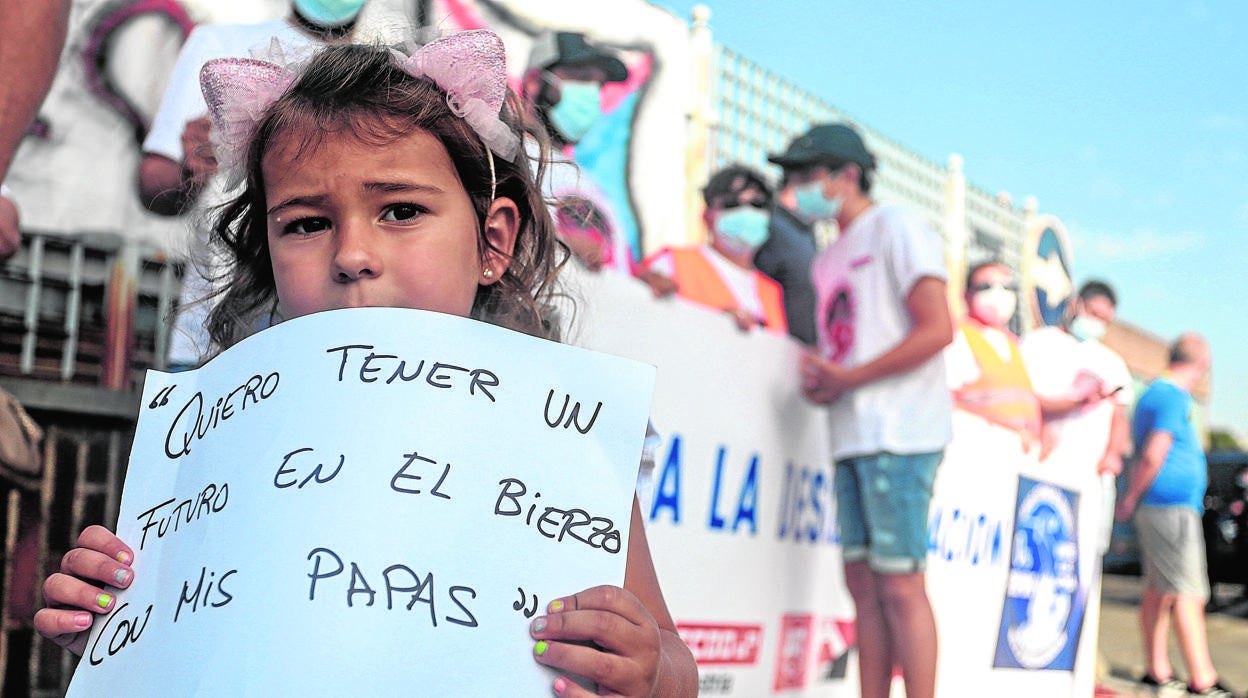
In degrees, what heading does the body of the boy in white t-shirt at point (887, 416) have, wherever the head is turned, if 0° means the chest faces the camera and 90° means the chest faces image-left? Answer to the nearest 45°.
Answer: approximately 45°

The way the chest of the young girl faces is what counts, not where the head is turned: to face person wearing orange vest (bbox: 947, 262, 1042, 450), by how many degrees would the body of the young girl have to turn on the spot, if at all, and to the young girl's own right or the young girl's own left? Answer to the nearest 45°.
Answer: approximately 135° to the young girl's own left

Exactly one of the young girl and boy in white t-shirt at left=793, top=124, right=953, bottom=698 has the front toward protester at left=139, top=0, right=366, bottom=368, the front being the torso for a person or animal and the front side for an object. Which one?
the boy in white t-shirt

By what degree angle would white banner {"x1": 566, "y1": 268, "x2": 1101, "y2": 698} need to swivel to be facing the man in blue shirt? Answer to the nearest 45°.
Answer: approximately 90° to its left

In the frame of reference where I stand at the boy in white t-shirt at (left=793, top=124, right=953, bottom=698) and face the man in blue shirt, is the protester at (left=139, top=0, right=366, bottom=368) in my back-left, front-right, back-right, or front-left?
back-left

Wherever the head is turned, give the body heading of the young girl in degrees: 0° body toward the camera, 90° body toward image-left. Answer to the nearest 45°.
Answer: approximately 0°

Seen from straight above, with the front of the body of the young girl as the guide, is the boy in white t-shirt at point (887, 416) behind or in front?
behind

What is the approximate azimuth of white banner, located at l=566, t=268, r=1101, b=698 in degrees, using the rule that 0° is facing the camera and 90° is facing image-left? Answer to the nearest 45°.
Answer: approximately 315°
